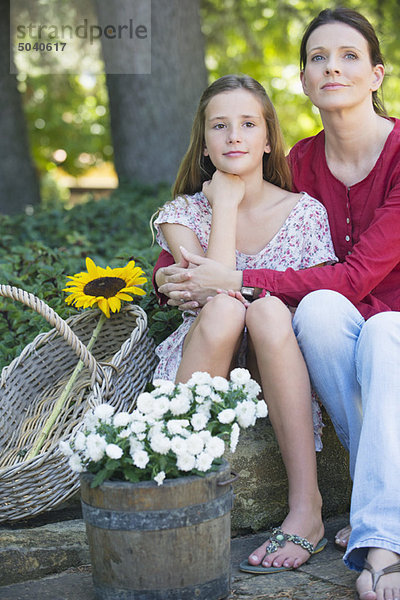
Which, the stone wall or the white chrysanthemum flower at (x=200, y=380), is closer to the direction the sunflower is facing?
the white chrysanthemum flower

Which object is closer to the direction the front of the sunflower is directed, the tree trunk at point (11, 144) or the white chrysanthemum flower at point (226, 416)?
the white chrysanthemum flower

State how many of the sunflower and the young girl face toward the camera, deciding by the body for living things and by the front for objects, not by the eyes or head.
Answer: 2

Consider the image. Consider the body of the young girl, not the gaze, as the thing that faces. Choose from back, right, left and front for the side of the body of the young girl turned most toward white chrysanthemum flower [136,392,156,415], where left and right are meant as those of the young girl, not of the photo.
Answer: front

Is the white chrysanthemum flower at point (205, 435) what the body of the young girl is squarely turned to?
yes

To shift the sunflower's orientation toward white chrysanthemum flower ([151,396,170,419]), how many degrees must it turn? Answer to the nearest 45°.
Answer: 0° — it already faces it

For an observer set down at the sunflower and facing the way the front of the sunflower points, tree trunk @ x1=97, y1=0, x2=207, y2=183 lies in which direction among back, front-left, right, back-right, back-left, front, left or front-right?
back

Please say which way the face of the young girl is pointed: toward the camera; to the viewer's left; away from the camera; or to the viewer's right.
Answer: toward the camera

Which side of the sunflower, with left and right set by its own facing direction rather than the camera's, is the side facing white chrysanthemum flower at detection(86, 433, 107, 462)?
front

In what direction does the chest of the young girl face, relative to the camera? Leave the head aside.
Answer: toward the camera

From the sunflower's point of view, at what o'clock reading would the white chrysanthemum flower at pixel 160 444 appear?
The white chrysanthemum flower is roughly at 12 o'clock from the sunflower.

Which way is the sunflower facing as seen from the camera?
toward the camera

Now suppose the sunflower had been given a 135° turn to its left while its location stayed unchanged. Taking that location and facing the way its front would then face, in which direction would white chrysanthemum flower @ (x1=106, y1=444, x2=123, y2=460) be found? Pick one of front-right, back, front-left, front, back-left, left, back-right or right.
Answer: back-right

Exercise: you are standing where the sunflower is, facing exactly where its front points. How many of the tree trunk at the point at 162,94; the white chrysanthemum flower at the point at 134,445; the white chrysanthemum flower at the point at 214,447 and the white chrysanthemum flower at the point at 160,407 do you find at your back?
1

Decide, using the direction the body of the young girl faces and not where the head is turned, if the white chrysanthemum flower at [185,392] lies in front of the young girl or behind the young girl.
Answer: in front

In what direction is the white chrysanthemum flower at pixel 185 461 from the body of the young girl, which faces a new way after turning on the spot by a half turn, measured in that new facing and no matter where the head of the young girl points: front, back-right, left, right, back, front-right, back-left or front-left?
back

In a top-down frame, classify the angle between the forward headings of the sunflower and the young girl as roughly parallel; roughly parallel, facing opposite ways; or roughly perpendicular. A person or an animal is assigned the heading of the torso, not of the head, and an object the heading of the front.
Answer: roughly parallel

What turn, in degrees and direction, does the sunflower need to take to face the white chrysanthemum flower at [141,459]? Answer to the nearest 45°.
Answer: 0° — it already faces it
